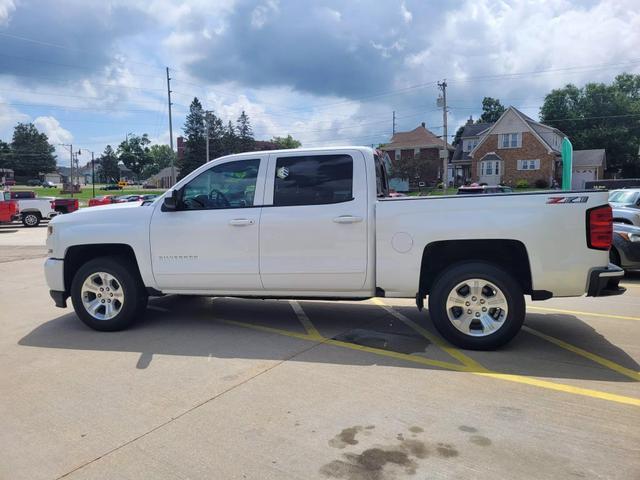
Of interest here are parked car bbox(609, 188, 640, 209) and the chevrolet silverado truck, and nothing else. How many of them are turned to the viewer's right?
0

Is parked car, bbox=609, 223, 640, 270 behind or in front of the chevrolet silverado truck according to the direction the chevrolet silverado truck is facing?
behind

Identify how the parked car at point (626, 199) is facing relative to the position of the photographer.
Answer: facing the viewer and to the left of the viewer

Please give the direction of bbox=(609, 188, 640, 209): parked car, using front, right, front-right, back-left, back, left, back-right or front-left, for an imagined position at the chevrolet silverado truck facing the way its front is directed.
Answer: back-right

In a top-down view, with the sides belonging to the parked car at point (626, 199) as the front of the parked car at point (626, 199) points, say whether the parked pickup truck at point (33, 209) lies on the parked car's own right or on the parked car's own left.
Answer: on the parked car's own right

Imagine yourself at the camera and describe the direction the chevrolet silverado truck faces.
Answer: facing to the left of the viewer

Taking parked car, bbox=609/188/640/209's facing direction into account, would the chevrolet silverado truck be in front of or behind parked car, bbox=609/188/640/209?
in front

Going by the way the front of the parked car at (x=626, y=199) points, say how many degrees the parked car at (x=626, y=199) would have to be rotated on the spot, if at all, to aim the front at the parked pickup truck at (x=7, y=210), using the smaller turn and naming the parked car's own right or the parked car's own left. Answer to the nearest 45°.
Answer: approximately 45° to the parked car's own right
